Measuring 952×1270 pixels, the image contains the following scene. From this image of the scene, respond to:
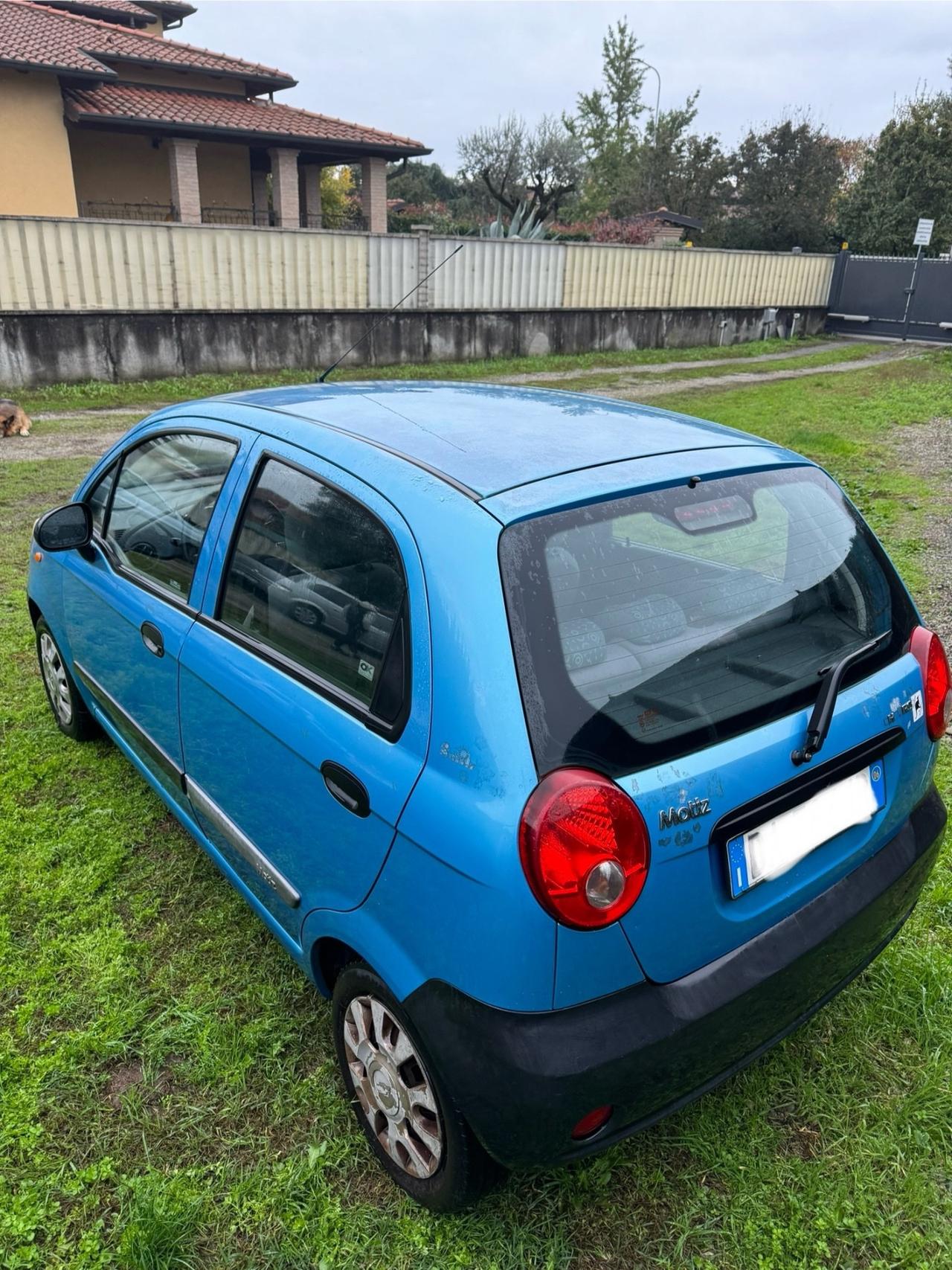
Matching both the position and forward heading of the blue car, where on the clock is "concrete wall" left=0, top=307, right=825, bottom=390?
The concrete wall is roughly at 1 o'clock from the blue car.

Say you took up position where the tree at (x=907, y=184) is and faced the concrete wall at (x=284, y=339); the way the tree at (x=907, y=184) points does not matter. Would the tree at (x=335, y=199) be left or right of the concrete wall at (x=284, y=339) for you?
right

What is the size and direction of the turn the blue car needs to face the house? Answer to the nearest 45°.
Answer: approximately 45° to its right

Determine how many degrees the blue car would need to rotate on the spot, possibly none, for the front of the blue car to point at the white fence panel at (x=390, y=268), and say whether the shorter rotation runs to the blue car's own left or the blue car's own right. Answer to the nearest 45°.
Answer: approximately 45° to the blue car's own right

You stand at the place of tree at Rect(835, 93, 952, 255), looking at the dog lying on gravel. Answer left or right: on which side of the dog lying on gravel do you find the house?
right

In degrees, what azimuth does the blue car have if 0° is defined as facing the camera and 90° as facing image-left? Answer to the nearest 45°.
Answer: approximately 135°

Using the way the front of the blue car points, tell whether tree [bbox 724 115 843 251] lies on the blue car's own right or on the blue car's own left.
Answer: on the blue car's own right

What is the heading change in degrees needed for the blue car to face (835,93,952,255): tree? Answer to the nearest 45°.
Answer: approximately 45° to its right
